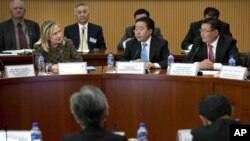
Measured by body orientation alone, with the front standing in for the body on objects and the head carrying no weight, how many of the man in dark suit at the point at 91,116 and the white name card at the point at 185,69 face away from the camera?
1

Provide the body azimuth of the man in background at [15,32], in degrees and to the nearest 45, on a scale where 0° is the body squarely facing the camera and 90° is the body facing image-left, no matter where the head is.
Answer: approximately 0°

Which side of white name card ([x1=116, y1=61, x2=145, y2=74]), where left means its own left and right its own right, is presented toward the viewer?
front

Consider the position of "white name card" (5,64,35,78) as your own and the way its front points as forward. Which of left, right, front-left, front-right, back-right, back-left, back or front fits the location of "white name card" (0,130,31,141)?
front

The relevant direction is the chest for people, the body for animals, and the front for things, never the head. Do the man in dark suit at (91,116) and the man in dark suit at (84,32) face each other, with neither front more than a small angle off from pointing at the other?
yes

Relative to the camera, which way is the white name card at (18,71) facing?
toward the camera

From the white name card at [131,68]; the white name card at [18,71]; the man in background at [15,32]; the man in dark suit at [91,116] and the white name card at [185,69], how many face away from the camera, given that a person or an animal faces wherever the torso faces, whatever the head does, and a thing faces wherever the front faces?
1

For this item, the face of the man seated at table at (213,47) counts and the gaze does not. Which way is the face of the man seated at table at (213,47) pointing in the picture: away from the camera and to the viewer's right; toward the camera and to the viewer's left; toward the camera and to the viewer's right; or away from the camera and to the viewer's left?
toward the camera and to the viewer's left

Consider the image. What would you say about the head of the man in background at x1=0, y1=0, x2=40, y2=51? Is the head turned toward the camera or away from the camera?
toward the camera

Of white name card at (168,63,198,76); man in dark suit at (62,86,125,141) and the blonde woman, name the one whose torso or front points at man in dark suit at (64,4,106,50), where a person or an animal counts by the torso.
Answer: man in dark suit at (62,86,125,141)

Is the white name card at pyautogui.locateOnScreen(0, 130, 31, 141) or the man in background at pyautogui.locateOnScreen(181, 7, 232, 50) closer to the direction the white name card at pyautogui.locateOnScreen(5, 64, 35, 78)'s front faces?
the white name card

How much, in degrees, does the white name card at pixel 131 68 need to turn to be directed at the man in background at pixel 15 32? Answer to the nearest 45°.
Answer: approximately 135° to its right
